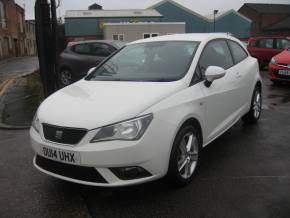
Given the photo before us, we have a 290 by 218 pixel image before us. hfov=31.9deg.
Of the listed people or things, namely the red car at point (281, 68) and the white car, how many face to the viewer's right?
0

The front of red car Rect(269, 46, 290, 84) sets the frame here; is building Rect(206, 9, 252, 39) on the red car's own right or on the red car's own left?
on the red car's own right

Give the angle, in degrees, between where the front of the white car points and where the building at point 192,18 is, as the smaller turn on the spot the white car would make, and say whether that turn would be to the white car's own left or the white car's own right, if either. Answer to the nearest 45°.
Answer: approximately 135° to the white car's own right

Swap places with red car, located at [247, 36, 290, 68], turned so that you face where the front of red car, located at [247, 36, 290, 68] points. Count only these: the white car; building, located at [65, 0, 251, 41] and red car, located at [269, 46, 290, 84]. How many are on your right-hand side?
2

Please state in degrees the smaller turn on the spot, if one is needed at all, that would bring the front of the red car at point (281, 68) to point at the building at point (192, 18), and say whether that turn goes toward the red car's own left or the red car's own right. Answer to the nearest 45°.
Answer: approximately 135° to the red car's own right

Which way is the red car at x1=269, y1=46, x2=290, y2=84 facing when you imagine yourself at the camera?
facing the viewer and to the left of the viewer

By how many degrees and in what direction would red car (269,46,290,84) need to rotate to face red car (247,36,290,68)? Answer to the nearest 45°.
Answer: approximately 135° to its right
